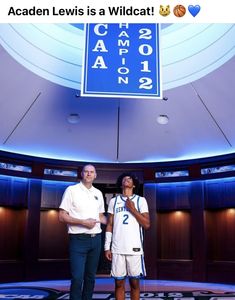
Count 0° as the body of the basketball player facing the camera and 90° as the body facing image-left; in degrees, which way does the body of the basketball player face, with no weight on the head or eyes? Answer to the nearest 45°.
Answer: approximately 0°

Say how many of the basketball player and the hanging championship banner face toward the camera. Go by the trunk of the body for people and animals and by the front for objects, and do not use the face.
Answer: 2

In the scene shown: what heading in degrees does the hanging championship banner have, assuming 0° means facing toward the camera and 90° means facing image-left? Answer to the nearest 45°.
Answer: approximately 0°
